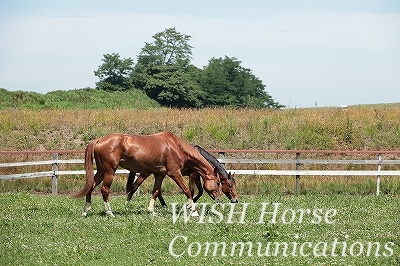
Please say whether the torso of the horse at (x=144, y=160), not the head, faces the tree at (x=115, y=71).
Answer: no

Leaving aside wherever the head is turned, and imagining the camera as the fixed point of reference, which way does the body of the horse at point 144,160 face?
to the viewer's right
